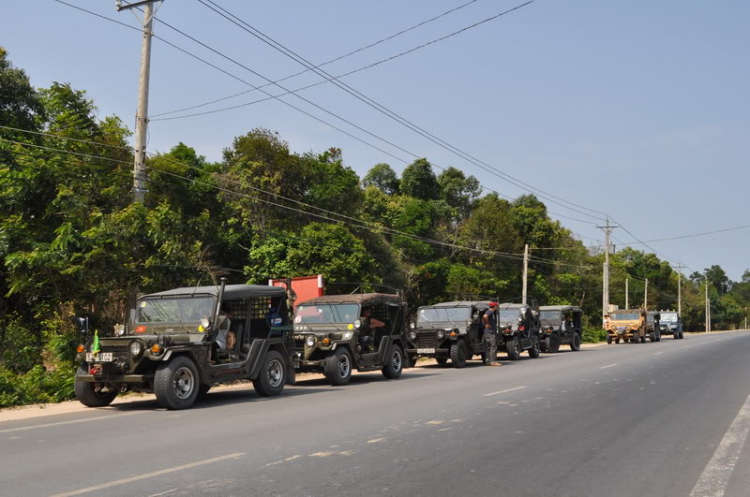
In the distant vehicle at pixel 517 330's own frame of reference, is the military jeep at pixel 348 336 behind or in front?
in front

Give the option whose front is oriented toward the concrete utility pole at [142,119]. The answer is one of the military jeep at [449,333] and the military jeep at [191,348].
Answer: the military jeep at [449,333]

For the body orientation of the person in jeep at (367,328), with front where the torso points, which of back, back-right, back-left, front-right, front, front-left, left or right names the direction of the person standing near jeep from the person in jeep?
back

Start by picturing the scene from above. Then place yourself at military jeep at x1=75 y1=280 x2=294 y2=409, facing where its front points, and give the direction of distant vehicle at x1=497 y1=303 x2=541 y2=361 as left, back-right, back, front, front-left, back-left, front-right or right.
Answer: back

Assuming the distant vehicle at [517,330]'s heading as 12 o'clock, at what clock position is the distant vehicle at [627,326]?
the distant vehicle at [627,326] is roughly at 5 o'clock from the distant vehicle at [517,330].

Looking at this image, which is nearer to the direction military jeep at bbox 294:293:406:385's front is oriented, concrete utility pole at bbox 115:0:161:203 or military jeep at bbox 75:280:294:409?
the military jeep

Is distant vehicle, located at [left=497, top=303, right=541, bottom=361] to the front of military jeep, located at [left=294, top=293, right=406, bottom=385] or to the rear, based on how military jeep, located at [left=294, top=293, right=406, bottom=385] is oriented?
to the rear

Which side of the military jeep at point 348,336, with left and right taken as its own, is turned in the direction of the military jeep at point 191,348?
front

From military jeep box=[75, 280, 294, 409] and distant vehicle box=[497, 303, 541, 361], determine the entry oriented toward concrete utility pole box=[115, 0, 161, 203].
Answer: the distant vehicle

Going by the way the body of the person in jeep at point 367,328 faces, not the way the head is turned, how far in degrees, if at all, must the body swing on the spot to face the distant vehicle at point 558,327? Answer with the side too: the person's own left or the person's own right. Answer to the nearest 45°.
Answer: approximately 180°

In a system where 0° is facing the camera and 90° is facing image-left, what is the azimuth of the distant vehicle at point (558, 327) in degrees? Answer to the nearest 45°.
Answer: approximately 45°

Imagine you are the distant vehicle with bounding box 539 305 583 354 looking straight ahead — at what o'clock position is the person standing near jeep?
The person standing near jeep is roughly at 11 o'clock from the distant vehicle.

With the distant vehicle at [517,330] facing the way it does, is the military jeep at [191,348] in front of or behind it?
in front

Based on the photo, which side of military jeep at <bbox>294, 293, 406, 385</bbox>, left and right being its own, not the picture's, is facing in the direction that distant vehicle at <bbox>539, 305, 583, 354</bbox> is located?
back
